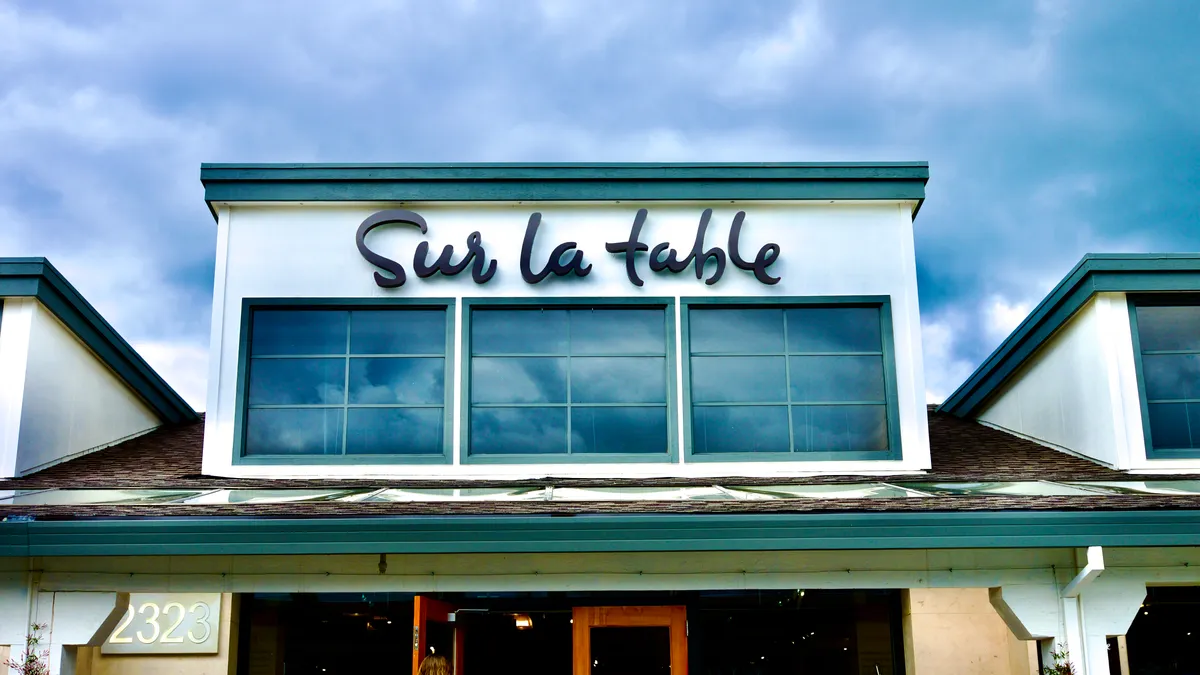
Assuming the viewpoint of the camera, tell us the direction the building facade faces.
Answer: facing the viewer

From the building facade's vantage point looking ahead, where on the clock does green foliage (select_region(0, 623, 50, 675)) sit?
The green foliage is roughly at 2 o'clock from the building facade.
